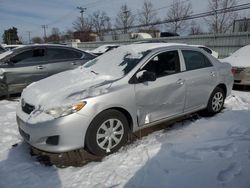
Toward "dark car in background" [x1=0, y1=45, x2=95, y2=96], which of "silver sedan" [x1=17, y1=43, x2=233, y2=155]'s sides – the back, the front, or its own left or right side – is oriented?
right

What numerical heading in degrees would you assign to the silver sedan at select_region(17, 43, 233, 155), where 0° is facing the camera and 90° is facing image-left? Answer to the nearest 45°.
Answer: approximately 45°

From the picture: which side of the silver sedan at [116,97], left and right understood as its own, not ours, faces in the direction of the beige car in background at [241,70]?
back
